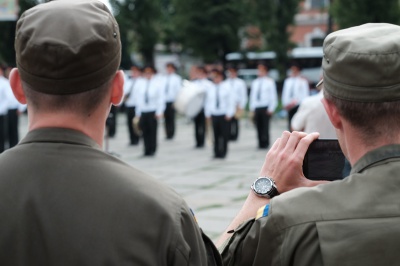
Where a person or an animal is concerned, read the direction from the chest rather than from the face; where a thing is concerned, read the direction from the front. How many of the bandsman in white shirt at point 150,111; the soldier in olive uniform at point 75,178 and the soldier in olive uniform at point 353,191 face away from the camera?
2

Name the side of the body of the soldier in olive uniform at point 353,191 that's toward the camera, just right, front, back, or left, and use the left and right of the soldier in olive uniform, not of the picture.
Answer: back

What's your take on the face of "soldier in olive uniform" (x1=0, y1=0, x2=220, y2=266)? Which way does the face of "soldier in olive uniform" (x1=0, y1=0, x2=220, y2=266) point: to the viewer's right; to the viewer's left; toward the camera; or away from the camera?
away from the camera

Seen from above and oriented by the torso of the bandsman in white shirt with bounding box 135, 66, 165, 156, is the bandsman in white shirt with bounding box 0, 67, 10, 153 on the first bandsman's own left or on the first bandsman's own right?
on the first bandsman's own right

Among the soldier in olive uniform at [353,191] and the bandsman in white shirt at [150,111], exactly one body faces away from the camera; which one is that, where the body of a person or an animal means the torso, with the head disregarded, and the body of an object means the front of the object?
the soldier in olive uniform

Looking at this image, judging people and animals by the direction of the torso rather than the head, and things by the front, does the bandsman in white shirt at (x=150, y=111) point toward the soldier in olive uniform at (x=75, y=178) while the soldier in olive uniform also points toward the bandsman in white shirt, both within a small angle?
yes

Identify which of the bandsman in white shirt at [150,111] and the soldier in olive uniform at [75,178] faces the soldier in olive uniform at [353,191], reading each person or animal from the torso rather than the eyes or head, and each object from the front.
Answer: the bandsman in white shirt

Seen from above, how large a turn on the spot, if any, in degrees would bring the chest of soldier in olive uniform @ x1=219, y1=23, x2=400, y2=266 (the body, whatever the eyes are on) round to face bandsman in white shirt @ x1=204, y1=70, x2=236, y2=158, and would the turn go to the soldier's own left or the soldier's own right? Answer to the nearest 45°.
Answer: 0° — they already face them

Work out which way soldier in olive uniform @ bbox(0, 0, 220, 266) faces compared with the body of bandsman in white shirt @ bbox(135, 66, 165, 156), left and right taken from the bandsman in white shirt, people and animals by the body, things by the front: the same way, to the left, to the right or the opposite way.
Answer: the opposite way

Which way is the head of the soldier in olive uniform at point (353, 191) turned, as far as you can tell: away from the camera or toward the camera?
away from the camera

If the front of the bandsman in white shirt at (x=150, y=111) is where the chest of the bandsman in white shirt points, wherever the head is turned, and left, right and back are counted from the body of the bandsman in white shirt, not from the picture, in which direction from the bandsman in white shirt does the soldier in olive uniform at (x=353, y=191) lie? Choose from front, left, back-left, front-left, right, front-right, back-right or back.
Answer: front

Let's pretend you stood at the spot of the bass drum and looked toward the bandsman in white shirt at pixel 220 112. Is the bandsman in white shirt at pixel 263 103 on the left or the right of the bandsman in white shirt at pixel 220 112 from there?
left

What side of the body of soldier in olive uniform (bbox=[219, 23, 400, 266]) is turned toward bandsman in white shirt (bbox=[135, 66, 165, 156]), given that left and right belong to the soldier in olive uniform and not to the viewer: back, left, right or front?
front

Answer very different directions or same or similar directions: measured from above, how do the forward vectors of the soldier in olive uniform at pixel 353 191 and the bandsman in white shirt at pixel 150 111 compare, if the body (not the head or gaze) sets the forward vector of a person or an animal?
very different directions

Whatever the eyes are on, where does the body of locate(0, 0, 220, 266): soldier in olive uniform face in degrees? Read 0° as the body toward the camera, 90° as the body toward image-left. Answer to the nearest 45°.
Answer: approximately 180°
